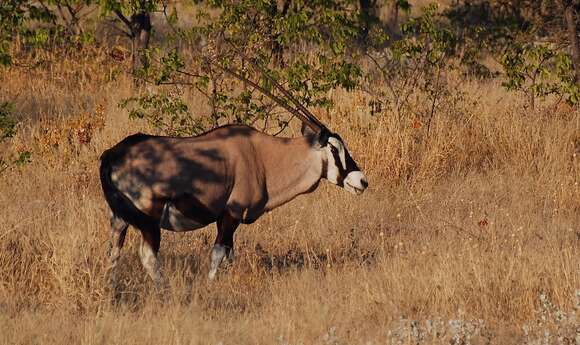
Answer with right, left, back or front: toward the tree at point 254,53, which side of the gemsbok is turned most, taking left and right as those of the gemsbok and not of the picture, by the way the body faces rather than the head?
left

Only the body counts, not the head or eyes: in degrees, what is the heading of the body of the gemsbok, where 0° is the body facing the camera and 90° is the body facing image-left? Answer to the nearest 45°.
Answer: approximately 270°
